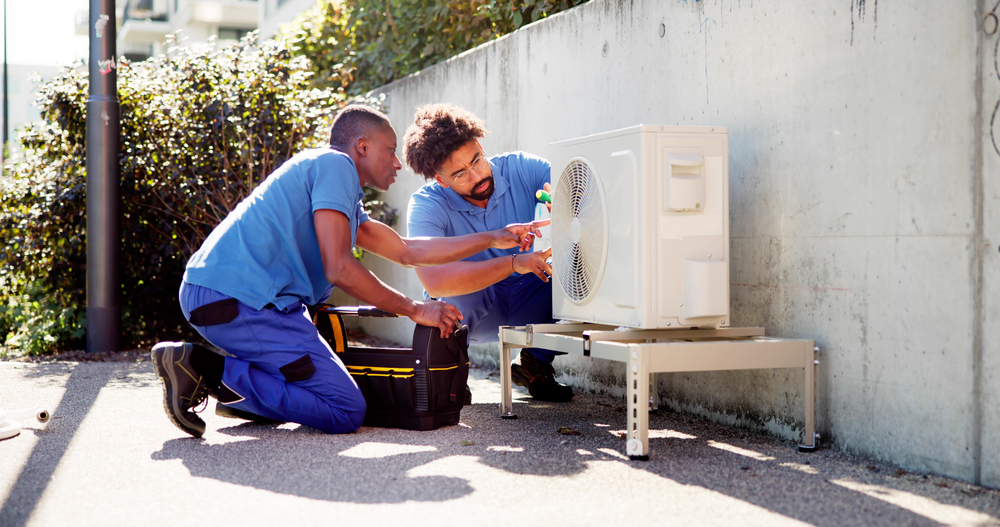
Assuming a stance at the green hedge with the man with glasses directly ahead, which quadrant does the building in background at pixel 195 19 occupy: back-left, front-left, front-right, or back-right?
back-left

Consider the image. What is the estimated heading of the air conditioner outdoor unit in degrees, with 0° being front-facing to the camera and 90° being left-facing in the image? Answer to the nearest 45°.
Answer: approximately 45°

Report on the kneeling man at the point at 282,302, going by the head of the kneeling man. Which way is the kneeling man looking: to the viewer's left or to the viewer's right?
to the viewer's right

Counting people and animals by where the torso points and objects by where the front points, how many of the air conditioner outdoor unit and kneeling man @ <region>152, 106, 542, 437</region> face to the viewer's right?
1

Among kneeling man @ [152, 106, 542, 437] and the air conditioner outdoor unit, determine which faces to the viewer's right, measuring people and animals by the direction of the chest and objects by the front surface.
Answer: the kneeling man

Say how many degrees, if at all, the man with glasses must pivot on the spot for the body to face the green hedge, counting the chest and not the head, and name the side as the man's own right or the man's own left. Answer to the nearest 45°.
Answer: approximately 180°

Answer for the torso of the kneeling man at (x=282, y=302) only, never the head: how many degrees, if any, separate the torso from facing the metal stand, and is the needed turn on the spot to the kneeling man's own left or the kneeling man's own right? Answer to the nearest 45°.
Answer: approximately 45° to the kneeling man's own right

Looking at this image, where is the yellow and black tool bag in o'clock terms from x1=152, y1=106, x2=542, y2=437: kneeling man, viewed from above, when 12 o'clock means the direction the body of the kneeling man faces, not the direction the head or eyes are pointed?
The yellow and black tool bag is roughly at 12 o'clock from the kneeling man.

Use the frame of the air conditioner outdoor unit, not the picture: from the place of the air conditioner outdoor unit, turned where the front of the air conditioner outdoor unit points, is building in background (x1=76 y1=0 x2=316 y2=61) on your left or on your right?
on your right

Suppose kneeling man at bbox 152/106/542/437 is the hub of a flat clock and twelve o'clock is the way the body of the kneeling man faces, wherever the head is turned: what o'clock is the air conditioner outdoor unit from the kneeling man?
The air conditioner outdoor unit is roughly at 1 o'clock from the kneeling man.

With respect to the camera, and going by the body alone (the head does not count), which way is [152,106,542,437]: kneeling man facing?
to the viewer's right

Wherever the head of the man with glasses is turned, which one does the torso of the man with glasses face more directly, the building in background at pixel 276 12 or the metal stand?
the metal stand
